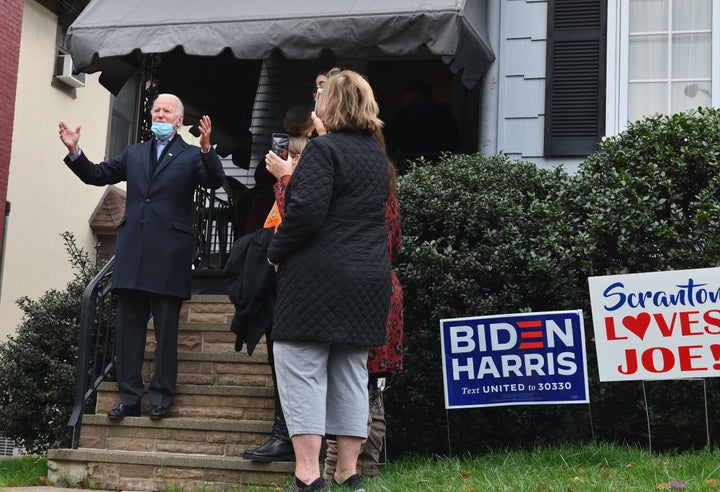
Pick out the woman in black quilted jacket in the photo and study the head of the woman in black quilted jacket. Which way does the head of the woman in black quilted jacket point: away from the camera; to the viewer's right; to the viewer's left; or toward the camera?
away from the camera

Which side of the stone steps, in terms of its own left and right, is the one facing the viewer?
front

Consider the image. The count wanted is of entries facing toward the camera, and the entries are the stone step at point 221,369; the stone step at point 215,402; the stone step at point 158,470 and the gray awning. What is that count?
4

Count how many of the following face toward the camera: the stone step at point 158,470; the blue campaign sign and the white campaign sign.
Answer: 3

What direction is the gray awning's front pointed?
toward the camera

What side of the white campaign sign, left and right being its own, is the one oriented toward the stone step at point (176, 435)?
right

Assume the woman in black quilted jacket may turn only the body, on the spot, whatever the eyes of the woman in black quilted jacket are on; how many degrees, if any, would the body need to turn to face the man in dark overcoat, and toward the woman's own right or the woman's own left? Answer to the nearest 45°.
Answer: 0° — they already face them

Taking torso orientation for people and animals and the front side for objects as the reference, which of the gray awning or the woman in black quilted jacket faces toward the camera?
the gray awning

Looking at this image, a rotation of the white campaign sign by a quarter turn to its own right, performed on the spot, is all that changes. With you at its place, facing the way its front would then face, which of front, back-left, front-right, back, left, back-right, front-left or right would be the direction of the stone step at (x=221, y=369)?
front

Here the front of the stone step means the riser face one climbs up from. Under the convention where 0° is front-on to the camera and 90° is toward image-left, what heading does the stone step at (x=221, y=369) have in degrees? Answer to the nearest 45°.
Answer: approximately 0°

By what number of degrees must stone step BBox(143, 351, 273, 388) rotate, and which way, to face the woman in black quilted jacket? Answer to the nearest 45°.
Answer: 0° — it already faces them

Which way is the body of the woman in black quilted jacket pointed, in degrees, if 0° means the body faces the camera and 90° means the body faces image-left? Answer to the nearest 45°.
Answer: approximately 135°

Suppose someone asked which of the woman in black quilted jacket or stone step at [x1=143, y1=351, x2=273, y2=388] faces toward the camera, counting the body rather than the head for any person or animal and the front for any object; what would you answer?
the stone step

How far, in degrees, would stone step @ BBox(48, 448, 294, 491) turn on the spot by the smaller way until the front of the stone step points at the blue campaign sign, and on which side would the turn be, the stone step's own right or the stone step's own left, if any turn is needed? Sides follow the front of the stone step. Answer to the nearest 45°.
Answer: approximately 90° to the stone step's own left

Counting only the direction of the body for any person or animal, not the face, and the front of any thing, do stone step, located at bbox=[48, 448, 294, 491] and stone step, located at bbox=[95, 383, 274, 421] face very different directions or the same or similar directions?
same or similar directions

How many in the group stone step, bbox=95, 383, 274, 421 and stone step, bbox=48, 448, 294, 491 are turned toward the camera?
2

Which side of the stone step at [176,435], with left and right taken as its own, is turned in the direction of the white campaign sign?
left

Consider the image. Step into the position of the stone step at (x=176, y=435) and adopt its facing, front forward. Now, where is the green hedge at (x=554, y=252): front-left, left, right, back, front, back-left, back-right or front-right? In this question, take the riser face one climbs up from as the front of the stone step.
left
